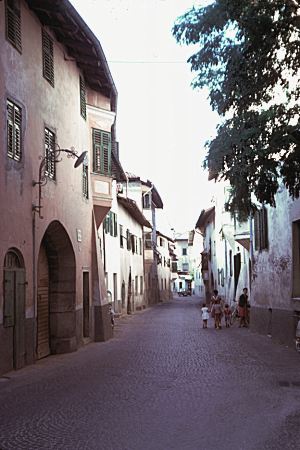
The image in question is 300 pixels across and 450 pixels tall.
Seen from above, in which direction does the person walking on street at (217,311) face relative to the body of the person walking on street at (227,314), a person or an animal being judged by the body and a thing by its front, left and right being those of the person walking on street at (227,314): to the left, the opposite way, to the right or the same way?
the same way
